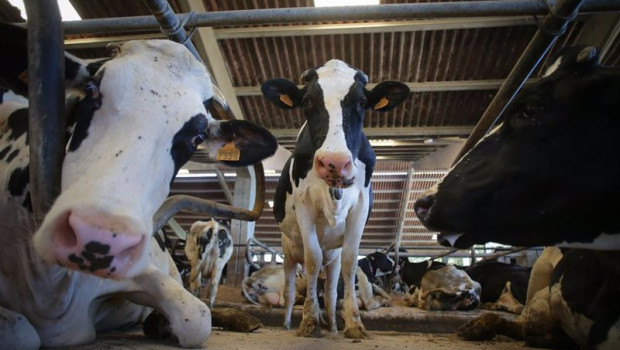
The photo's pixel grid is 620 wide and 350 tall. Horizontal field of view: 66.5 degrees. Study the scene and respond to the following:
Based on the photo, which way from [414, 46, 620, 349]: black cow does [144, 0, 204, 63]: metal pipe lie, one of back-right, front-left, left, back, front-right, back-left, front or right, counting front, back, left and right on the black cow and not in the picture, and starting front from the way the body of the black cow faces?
front

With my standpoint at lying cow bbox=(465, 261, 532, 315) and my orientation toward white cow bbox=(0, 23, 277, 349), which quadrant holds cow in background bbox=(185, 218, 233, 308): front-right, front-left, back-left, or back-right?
front-right

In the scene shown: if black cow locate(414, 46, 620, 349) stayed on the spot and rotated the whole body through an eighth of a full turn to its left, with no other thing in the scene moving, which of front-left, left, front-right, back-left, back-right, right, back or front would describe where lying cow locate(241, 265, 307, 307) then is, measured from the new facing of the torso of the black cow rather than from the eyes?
right

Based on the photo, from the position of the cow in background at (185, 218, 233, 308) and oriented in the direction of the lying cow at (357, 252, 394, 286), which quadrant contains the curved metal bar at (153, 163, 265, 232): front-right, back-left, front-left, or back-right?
back-right

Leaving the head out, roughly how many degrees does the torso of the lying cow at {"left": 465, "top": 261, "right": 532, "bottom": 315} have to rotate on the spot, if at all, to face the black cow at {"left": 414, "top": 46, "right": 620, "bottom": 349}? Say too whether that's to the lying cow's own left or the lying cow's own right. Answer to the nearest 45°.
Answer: approximately 90° to the lying cow's own left

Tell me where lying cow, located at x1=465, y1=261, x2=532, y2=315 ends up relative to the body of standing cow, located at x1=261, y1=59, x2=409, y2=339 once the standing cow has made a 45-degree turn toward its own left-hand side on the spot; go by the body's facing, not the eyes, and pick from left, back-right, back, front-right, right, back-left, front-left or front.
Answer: left

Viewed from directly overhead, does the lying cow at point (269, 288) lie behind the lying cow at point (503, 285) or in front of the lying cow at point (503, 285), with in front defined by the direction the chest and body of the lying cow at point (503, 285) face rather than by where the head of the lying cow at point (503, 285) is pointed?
in front

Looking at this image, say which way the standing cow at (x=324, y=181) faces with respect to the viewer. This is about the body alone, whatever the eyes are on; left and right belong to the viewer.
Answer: facing the viewer

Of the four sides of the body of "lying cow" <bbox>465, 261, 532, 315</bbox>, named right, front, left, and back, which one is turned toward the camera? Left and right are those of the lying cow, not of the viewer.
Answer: left

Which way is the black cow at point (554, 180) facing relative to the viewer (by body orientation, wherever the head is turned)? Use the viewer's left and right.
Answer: facing to the left of the viewer
